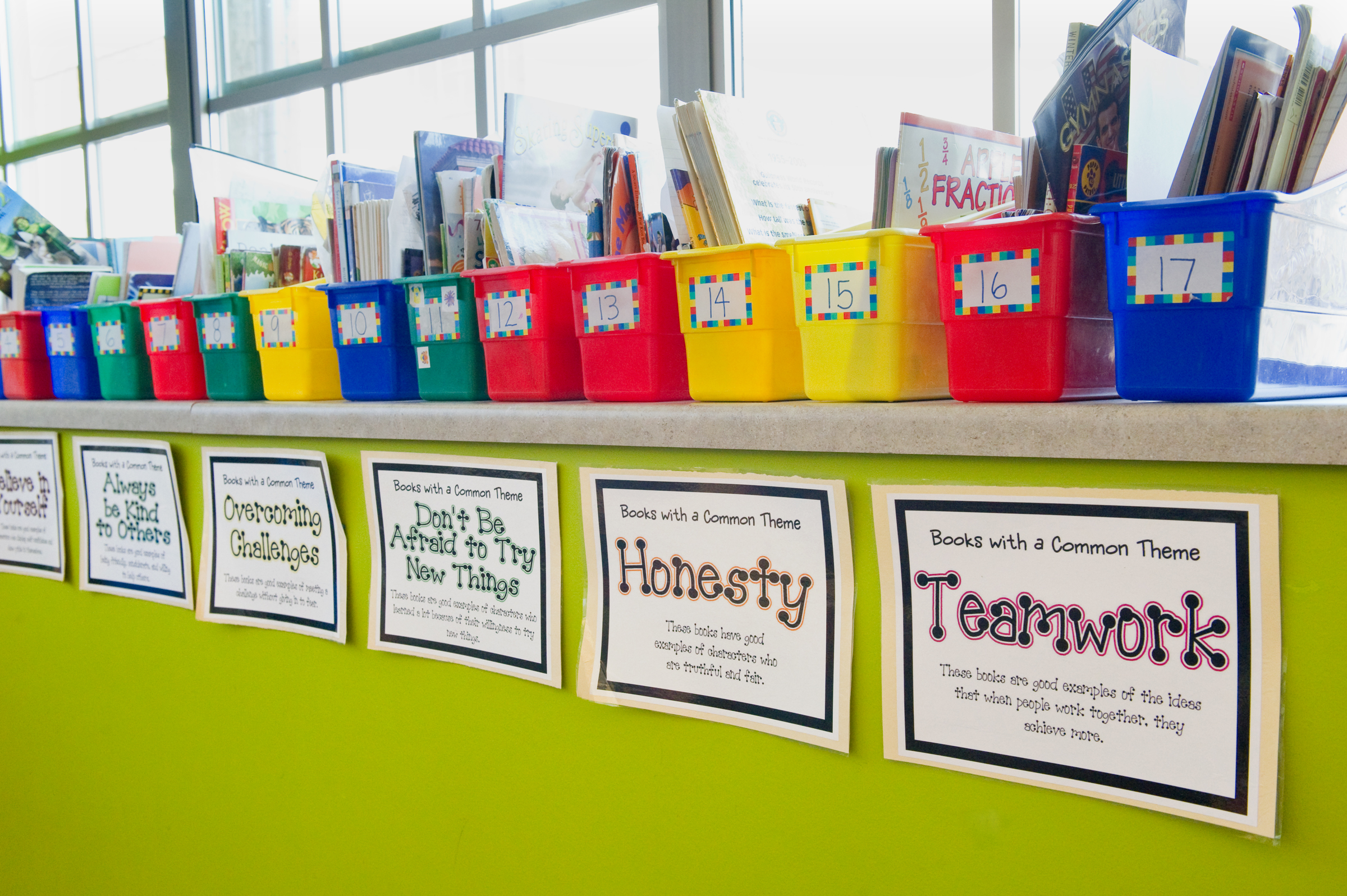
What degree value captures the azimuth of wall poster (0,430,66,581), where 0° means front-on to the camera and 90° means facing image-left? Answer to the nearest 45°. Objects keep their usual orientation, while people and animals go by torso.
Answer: approximately 45°

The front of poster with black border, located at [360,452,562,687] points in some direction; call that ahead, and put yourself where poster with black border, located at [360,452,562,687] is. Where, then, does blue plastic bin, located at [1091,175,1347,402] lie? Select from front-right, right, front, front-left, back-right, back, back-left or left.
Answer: left

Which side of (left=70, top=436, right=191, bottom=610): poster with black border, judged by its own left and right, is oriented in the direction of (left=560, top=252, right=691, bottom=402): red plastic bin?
left

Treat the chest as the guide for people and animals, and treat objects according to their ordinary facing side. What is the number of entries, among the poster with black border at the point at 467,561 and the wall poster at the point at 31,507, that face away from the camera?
0

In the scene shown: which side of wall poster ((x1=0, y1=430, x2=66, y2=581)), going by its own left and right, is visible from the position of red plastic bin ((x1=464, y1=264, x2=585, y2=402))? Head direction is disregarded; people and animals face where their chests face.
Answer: left

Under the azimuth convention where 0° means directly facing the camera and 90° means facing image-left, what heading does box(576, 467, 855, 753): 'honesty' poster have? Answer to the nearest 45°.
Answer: approximately 45°
